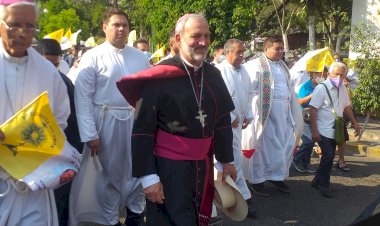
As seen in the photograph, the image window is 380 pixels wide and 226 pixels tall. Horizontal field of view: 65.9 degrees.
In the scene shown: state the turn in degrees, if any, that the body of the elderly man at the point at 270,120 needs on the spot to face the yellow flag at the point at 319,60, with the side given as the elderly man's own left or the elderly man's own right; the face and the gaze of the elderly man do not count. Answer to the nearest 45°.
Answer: approximately 90° to the elderly man's own left

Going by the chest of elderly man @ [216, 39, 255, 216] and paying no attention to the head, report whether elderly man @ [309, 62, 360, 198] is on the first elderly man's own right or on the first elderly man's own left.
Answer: on the first elderly man's own left

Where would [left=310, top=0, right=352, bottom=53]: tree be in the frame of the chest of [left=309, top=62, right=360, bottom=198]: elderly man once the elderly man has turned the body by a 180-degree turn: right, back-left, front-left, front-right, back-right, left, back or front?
front-right

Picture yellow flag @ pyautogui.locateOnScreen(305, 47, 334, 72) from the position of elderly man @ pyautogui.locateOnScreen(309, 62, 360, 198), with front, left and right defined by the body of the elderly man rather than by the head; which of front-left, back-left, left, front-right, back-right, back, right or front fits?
back-left

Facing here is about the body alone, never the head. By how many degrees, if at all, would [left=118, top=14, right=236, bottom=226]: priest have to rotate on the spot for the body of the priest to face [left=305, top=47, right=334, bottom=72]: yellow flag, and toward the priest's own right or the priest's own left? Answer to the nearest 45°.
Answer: approximately 90° to the priest's own left

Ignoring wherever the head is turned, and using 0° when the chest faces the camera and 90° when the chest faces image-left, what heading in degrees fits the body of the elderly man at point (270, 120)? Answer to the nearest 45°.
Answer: approximately 315°

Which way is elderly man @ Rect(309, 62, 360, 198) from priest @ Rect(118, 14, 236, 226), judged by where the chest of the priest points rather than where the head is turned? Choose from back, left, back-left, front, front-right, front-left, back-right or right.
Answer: left
